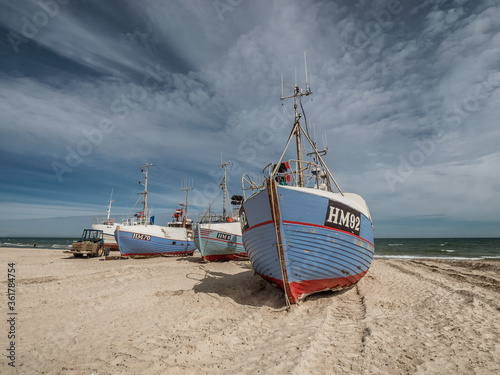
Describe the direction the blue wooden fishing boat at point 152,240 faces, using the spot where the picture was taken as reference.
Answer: facing the viewer and to the left of the viewer

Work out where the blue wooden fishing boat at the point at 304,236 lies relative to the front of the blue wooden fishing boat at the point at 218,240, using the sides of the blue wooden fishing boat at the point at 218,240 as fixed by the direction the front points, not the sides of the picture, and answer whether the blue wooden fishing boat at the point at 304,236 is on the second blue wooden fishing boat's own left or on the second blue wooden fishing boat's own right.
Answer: on the second blue wooden fishing boat's own left

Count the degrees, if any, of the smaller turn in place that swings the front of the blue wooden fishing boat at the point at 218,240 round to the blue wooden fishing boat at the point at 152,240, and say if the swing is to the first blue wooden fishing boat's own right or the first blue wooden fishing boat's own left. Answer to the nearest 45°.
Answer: approximately 90° to the first blue wooden fishing boat's own right

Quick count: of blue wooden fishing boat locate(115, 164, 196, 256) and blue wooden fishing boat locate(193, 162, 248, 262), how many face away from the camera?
0

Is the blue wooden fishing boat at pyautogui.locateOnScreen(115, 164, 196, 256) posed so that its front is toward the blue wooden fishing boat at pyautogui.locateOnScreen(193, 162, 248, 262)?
no

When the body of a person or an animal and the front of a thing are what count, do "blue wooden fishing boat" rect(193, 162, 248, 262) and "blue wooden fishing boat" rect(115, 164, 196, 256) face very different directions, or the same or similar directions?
same or similar directions

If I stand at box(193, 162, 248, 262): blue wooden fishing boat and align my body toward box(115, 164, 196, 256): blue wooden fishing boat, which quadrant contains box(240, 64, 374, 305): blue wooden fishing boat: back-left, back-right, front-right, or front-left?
back-left
